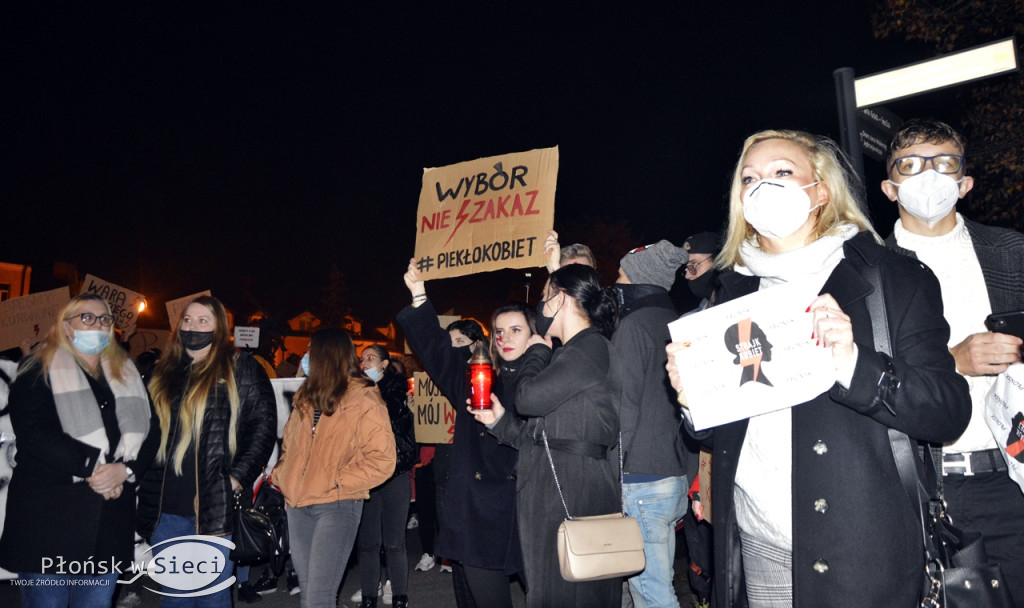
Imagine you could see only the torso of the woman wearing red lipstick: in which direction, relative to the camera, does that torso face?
toward the camera

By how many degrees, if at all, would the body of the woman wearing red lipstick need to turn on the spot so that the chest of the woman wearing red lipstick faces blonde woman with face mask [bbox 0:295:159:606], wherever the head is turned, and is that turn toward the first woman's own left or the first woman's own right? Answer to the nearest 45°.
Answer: approximately 90° to the first woman's own right

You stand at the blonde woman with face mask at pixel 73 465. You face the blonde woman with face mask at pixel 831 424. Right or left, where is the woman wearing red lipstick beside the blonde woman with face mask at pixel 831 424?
left

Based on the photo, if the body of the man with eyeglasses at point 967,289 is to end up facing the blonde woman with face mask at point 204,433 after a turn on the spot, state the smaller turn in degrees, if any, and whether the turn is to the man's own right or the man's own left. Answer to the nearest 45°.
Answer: approximately 90° to the man's own right

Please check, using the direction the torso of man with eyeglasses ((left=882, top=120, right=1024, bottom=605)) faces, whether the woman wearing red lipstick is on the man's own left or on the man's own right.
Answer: on the man's own right

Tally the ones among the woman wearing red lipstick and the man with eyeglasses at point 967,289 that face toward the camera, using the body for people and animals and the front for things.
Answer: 2

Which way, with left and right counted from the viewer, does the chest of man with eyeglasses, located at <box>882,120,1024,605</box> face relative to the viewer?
facing the viewer

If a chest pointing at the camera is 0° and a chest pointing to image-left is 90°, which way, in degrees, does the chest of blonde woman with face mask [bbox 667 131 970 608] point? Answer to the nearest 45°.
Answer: approximately 45°

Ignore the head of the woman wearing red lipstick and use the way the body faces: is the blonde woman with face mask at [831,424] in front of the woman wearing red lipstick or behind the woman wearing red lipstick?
in front

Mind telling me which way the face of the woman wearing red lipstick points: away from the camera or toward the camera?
toward the camera

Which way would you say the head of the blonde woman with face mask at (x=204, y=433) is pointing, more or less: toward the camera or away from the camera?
toward the camera

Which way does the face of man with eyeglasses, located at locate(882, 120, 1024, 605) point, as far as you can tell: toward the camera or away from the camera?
toward the camera

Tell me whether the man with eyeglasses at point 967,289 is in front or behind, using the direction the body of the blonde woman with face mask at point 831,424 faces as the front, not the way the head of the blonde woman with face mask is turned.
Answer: behind
